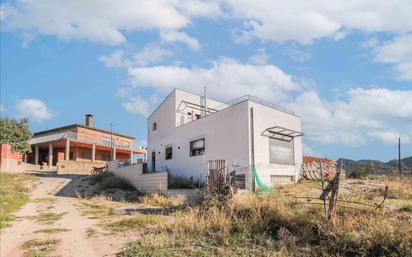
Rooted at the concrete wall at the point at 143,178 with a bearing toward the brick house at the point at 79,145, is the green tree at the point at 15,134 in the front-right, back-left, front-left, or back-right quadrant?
front-left

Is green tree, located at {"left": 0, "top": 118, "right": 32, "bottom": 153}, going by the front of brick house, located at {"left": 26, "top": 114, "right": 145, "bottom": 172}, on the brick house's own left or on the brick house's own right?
on the brick house's own right

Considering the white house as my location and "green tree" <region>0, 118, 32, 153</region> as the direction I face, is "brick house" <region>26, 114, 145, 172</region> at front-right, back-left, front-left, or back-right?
front-right

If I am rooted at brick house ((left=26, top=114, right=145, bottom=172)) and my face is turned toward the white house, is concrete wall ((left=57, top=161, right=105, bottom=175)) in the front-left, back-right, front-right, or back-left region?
front-right

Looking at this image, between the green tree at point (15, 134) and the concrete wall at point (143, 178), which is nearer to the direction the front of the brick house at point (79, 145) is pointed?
the concrete wall

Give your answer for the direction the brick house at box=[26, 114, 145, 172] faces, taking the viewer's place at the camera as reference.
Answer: facing the viewer and to the right of the viewer

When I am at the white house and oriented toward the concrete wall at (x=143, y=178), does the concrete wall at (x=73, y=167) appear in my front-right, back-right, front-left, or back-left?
front-right

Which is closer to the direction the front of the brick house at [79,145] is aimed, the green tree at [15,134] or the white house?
the white house

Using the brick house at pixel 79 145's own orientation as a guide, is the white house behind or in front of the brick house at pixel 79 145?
in front
